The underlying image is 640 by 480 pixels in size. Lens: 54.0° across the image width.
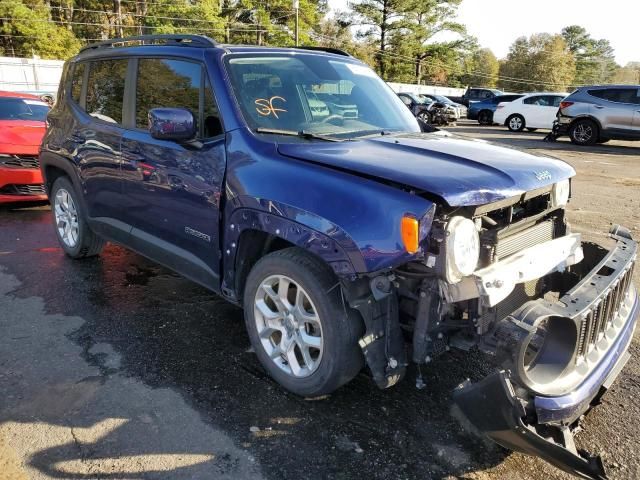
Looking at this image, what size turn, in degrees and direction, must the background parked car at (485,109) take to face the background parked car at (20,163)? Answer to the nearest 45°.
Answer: approximately 45° to its left

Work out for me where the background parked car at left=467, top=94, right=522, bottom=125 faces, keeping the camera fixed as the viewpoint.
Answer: facing the viewer and to the left of the viewer

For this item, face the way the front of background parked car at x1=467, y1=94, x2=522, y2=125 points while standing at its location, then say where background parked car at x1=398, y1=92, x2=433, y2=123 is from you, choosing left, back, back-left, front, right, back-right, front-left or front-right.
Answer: back

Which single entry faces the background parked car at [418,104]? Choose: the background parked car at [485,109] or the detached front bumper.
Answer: the background parked car at [485,109]

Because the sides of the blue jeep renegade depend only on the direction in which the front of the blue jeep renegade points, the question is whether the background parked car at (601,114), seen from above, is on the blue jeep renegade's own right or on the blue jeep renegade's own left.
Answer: on the blue jeep renegade's own left

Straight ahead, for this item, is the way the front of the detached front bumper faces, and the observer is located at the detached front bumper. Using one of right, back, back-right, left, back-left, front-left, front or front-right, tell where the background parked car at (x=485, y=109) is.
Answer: back-left

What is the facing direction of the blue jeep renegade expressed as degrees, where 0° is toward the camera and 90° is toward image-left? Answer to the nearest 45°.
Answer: approximately 315°

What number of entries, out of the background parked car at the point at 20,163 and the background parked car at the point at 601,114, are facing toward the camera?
1

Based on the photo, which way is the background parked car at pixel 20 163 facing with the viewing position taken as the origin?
facing the viewer

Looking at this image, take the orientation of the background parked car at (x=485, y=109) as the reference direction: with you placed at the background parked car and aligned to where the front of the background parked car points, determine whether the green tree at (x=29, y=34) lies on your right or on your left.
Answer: on your right

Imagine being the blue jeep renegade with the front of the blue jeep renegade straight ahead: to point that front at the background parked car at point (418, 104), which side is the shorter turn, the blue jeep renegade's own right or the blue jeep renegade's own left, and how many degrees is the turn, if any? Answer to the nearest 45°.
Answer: approximately 135° to the blue jeep renegade's own left
